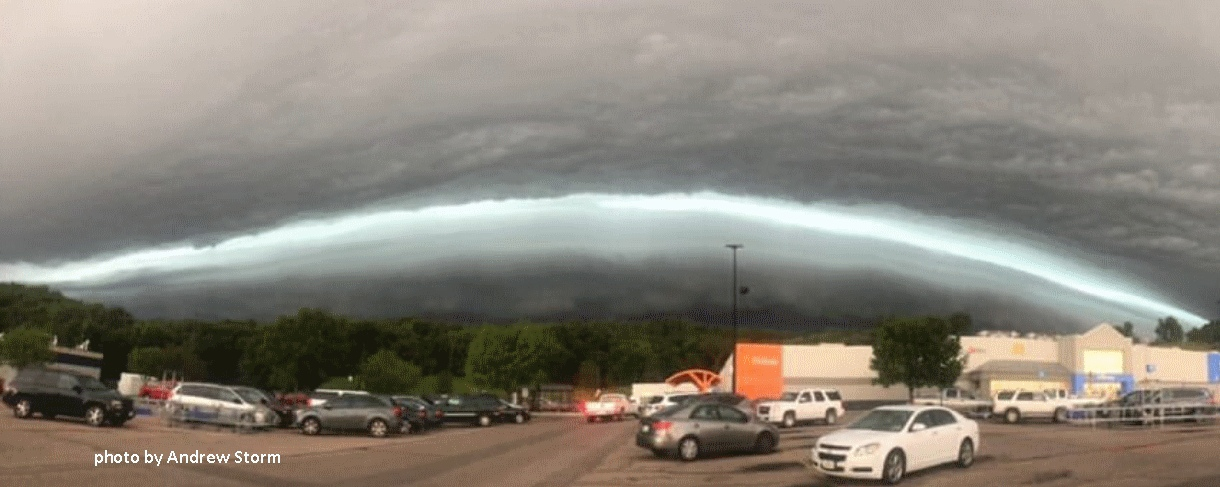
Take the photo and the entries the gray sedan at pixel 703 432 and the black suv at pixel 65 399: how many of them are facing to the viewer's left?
0

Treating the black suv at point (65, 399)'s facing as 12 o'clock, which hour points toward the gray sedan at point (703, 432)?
The gray sedan is roughly at 12 o'clock from the black suv.

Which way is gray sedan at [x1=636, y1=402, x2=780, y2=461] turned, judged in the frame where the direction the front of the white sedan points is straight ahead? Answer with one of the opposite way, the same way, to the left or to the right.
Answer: the opposite way

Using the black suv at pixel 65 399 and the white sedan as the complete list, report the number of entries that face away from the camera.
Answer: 0

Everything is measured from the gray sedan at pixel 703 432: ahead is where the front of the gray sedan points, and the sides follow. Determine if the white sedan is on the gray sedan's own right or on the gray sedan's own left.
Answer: on the gray sedan's own right

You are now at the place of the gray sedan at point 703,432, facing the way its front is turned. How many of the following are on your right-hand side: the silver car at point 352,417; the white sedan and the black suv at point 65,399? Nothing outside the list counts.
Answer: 1

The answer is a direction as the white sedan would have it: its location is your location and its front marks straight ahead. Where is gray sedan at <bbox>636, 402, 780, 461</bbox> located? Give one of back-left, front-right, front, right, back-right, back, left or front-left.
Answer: right

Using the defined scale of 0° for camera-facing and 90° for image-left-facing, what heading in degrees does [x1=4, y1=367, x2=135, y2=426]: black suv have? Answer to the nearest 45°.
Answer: approximately 315°

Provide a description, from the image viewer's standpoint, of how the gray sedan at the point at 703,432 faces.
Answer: facing away from the viewer and to the right of the viewer

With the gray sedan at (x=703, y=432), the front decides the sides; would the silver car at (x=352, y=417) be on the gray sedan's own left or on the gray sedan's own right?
on the gray sedan's own left

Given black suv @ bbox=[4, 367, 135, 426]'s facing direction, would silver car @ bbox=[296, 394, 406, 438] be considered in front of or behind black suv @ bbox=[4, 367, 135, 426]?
in front

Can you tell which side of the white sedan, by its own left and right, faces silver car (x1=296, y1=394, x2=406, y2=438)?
right

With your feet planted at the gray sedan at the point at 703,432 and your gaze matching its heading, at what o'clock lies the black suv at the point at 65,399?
The black suv is roughly at 8 o'clock from the gray sedan.
